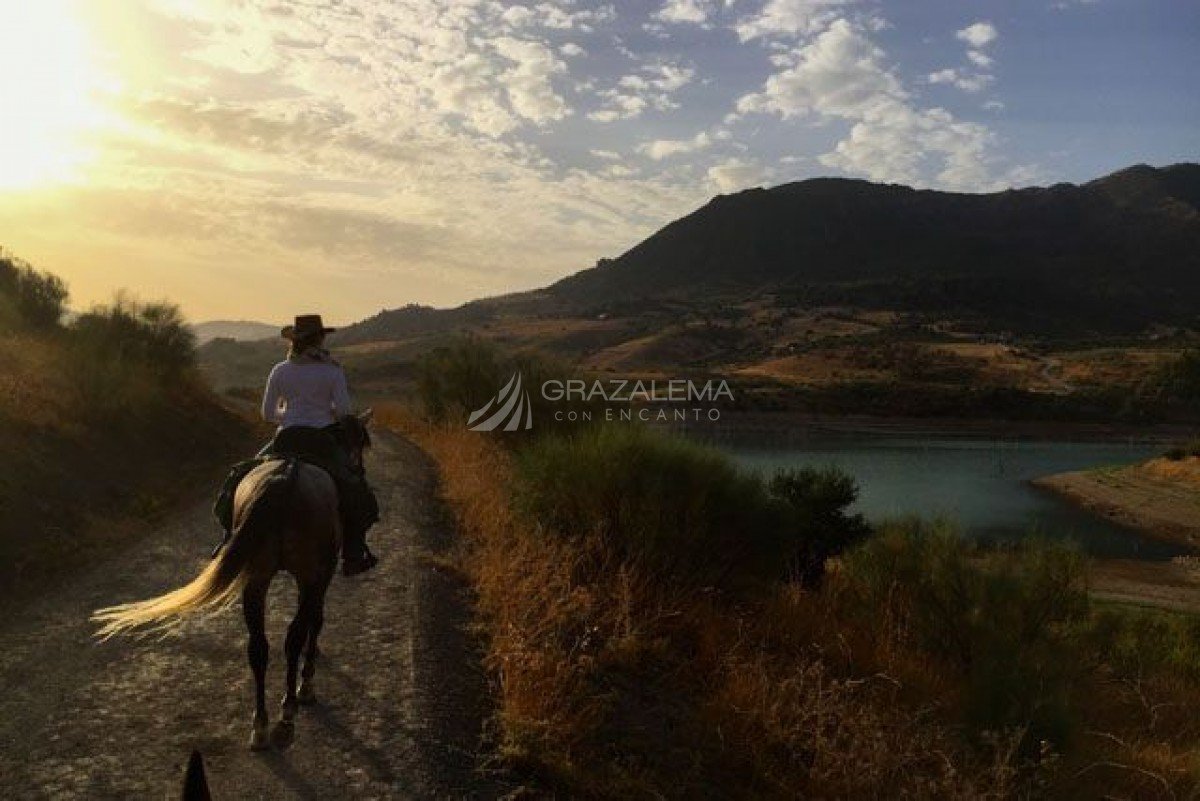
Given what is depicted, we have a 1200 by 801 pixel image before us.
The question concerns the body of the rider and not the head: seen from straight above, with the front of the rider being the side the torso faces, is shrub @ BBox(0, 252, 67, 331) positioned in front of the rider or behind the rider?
in front

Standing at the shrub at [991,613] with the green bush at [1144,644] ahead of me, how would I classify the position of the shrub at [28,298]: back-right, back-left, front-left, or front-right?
back-left

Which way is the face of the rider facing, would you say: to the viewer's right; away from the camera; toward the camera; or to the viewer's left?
away from the camera

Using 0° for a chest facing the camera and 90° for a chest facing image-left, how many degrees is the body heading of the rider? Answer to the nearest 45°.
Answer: approximately 180°

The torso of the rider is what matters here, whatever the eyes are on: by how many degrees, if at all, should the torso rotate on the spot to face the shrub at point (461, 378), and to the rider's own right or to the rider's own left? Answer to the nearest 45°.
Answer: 0° — they already face it

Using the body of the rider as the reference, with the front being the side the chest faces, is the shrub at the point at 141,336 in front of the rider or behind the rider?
in front

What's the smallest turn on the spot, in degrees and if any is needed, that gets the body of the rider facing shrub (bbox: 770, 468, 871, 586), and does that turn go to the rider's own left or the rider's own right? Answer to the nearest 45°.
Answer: approximately 45° to the rider's own right

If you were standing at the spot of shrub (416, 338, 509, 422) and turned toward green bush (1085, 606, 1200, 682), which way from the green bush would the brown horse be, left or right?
right

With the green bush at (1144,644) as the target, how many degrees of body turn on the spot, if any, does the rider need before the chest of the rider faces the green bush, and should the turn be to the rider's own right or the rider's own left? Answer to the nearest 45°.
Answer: approximately 90° to the rider's own right
